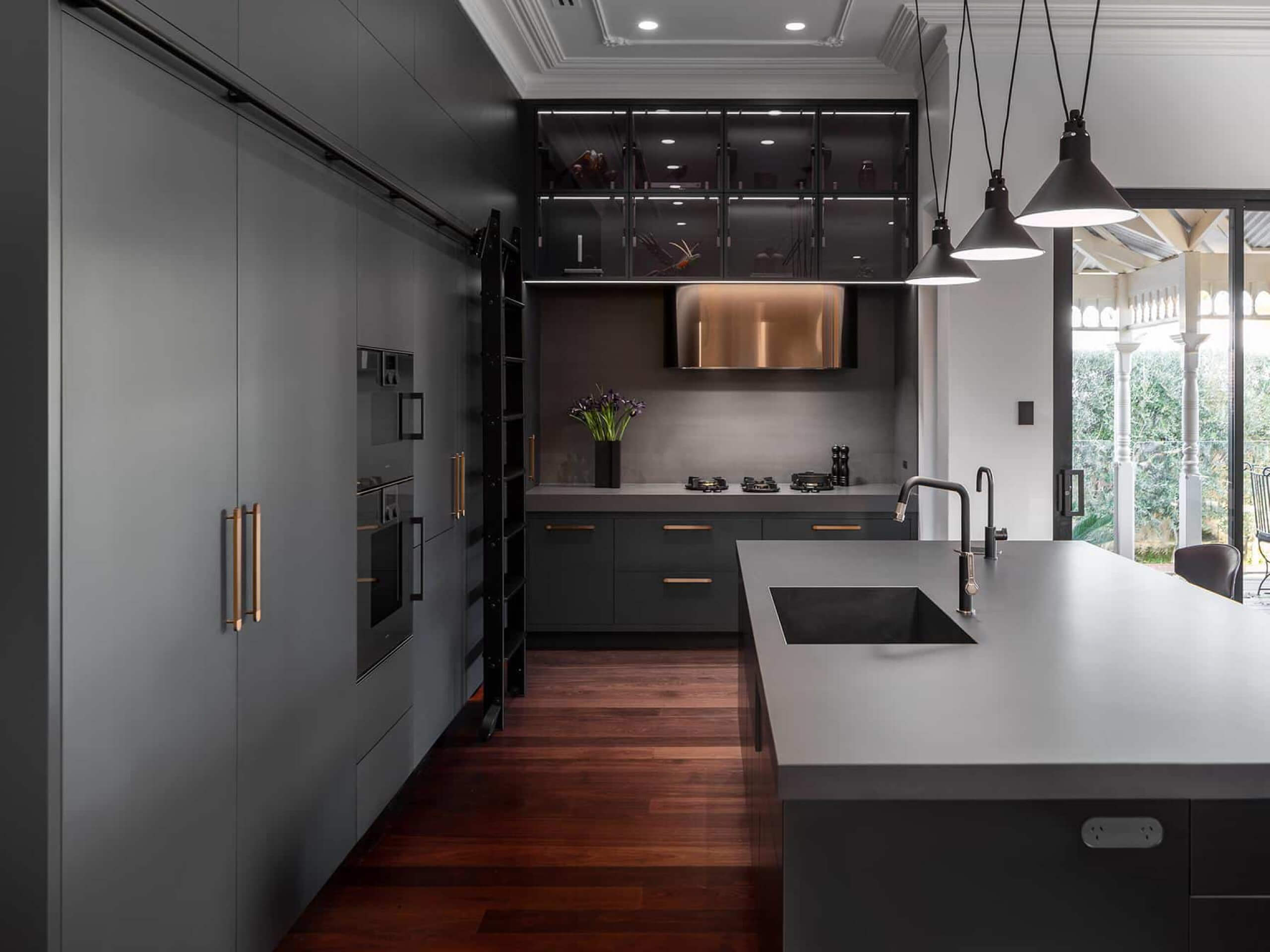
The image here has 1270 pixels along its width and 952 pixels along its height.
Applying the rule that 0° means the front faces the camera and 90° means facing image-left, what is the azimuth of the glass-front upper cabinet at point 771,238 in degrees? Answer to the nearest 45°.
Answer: approximately 0°

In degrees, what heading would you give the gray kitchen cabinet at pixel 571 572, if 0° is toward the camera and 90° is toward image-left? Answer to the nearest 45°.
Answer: approximately 0°

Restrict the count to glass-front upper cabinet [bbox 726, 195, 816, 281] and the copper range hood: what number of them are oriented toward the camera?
2

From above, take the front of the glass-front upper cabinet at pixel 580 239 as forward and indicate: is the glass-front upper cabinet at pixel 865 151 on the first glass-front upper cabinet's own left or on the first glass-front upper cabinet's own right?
on the first glass-front upper cabinet's own left
